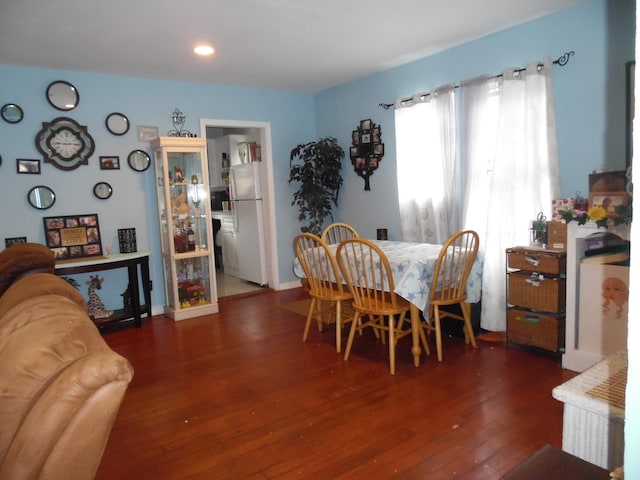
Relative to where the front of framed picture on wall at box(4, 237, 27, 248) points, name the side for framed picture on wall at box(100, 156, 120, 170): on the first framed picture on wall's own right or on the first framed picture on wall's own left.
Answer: on the first framed picture on wall's own left

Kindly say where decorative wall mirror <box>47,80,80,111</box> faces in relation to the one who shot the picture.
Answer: facing the viewer

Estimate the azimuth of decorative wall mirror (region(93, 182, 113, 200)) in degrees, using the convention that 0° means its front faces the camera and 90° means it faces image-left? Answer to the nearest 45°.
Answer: approximately 0°

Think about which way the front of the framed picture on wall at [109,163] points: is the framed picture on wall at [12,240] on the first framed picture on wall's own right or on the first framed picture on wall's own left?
on the first framed picture on wall's own right

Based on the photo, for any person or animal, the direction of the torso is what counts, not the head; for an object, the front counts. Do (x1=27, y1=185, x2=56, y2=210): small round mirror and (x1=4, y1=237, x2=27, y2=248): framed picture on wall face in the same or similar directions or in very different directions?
same or similar directions

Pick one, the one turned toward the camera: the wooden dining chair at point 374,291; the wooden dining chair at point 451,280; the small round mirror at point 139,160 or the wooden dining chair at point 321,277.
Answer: the small round mirror

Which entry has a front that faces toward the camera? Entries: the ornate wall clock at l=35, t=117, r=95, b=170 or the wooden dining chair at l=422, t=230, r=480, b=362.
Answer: the ornate wall clock

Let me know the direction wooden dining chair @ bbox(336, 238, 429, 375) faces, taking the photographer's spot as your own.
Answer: facing away from the viewer and to the right of the viewer

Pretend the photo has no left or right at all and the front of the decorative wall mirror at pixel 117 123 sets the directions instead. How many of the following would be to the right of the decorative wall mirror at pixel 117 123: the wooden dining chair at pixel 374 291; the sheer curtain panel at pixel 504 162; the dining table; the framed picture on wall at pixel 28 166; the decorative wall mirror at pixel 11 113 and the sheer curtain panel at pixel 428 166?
2

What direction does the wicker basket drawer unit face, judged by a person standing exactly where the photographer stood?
facing the viewer and to the left of the viewer

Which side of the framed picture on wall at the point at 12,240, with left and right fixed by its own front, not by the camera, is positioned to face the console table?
left

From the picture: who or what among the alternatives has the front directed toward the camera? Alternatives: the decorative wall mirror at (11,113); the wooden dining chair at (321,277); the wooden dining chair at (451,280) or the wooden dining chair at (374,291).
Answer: the decorative wall mirror

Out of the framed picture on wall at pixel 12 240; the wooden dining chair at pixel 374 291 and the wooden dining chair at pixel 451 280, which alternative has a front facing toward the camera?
the framed picture on wall

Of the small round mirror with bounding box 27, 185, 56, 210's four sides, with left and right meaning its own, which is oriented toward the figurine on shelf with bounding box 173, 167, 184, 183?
left

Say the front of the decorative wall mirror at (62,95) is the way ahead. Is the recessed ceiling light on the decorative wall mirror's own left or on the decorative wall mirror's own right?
on the decorative wall mirror's own left

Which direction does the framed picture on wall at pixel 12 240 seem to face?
toward the camera

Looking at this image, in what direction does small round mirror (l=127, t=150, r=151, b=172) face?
toward the camera

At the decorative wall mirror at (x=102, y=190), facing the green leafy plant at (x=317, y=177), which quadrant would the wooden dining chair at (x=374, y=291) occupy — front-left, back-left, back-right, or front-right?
front-right

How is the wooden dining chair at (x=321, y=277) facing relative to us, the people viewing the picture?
facing away from the viewer and to the right of the viewer

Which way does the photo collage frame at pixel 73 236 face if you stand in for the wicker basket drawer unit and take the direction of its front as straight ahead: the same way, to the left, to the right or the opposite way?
to the left
